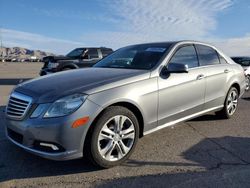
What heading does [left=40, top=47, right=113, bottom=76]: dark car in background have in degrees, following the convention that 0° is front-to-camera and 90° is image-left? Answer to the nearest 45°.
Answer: approximately 45°

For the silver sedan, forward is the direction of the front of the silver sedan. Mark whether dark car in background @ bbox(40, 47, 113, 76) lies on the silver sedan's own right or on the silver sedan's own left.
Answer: on the silver sedan's own right

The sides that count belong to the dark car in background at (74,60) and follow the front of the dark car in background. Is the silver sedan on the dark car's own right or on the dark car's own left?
on the dark car's own left

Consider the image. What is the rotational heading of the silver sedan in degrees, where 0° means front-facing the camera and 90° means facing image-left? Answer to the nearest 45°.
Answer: approximately 45°
